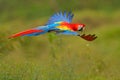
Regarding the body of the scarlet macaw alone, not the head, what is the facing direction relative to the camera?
to the viewer's right
